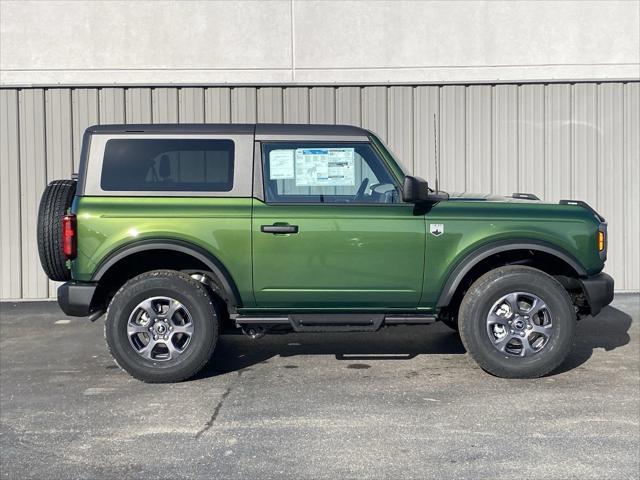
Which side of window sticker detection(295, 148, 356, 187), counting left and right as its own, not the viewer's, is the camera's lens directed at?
front

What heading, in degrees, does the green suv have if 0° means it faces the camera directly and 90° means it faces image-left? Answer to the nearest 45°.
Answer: approximately 270°
